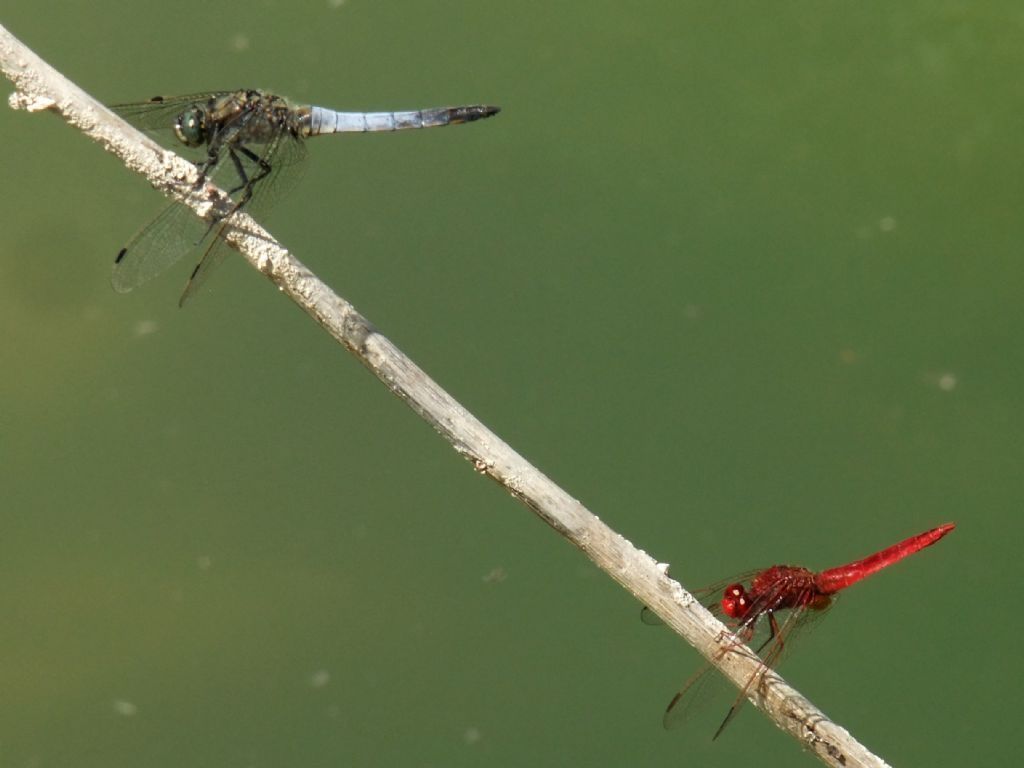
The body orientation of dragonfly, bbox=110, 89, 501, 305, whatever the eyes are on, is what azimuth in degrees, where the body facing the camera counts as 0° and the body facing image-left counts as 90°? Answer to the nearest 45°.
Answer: approximately 90°

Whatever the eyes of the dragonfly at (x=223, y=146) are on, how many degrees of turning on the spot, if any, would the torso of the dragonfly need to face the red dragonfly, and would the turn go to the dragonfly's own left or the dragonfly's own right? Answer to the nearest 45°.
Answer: approximately 135° to the dragonfly's own left
